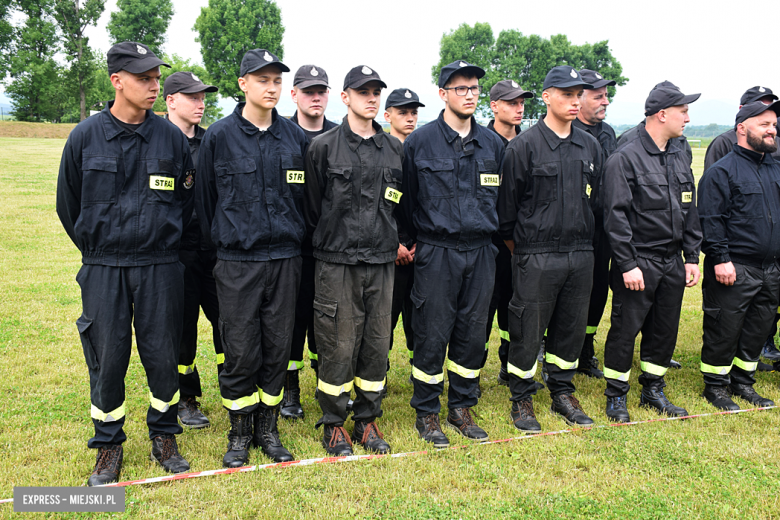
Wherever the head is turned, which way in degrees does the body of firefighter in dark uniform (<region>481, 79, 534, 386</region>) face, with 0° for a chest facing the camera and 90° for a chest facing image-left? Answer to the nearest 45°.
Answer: approximately 315°

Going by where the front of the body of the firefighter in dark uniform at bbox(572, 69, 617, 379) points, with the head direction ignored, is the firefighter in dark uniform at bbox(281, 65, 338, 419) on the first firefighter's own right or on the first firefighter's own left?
on the first firefighter's own right

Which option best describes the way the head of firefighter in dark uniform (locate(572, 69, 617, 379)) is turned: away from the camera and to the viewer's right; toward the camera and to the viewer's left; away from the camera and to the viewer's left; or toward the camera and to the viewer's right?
toward the camera and to the viewer's right

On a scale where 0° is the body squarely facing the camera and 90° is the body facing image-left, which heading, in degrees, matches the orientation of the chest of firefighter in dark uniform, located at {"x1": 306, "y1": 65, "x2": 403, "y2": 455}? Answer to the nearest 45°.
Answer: approximately 315°

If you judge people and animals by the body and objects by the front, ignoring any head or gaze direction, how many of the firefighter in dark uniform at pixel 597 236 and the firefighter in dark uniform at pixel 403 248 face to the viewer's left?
0

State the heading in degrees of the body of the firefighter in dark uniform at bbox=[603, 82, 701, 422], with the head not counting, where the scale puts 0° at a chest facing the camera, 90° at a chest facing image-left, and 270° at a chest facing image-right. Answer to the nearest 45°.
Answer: approximately 315°

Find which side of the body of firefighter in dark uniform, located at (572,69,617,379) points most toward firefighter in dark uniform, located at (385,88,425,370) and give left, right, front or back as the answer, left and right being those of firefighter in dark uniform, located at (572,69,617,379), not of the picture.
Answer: right

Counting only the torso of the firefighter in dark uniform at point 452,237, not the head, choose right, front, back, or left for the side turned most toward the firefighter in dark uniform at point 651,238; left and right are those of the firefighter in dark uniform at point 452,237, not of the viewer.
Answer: left
